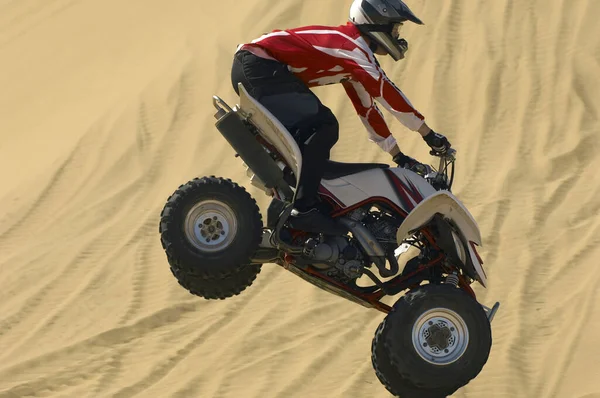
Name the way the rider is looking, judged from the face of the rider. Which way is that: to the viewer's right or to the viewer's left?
to the viewer's right

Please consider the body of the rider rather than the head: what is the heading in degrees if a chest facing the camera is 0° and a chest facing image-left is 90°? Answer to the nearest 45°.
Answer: approximately 270°

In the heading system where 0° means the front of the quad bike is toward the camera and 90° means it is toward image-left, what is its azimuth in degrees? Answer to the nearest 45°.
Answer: approximately 270°
